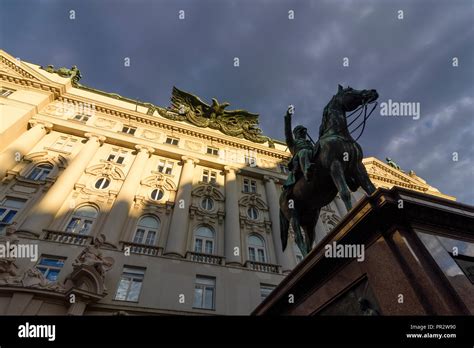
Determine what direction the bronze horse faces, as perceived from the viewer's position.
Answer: facing the viewer and to the right of the viewer

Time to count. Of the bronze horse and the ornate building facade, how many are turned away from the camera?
0

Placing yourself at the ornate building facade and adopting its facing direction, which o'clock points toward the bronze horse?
The bronze horse is roughly at 12 o'clock from the ornate building facade.
